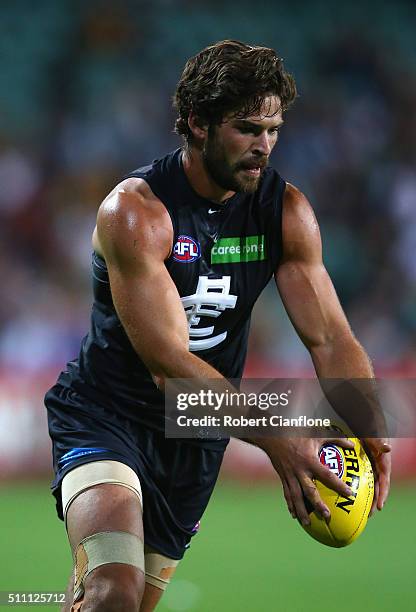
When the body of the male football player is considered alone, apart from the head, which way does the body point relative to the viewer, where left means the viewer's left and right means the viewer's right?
facing the viewer and to the right of the viewer

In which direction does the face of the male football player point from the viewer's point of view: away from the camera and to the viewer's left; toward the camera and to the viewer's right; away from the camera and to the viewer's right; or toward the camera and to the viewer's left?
toward the camera and to the viewer's right
